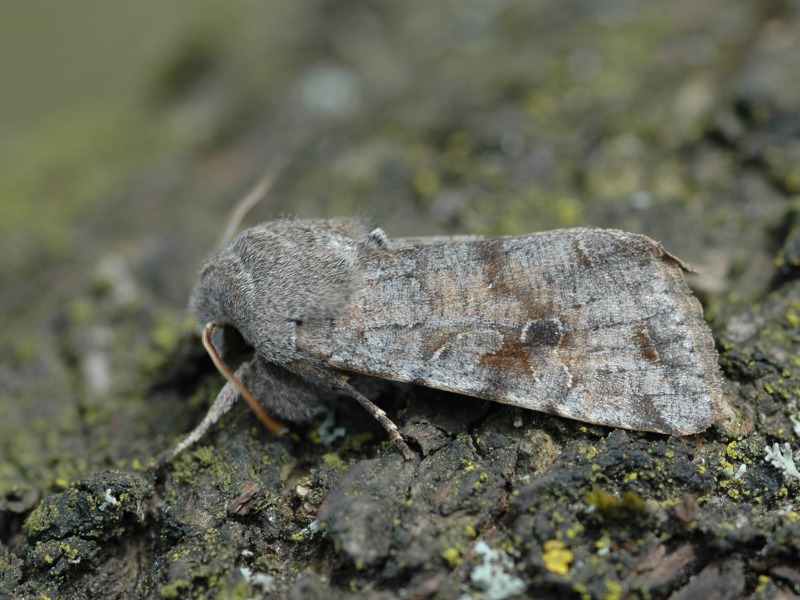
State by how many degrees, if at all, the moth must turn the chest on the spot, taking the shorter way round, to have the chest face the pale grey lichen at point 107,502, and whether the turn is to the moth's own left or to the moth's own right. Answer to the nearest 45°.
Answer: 0° — it already faces it

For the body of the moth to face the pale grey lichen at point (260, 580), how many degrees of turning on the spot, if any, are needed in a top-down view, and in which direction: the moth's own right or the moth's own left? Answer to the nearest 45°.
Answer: approximately 45° to the moth's own left

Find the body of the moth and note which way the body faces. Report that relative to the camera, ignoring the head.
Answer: to the viewer's left

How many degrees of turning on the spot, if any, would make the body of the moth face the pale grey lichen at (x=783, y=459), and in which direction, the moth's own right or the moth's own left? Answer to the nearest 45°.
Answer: approximately 135° to the moth's own left
